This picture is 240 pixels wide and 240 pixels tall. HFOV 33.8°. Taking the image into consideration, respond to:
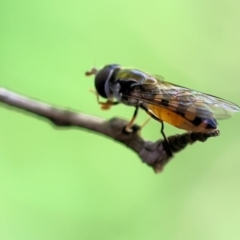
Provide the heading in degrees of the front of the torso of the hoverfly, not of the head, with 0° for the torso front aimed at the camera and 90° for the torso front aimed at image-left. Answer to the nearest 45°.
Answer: approximately 90°
